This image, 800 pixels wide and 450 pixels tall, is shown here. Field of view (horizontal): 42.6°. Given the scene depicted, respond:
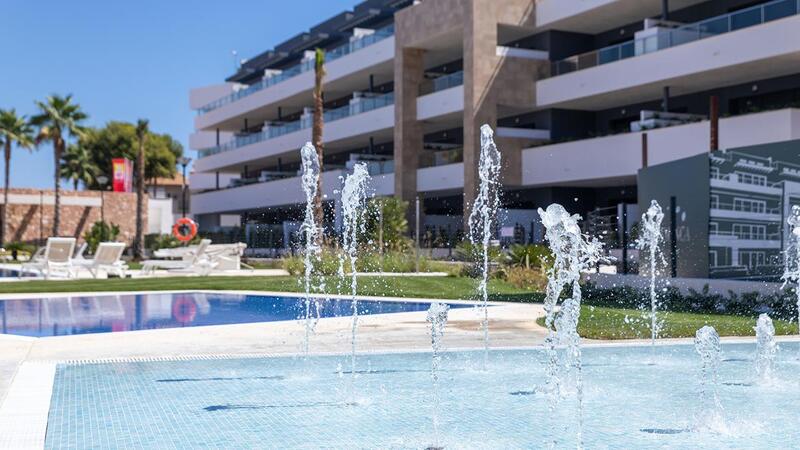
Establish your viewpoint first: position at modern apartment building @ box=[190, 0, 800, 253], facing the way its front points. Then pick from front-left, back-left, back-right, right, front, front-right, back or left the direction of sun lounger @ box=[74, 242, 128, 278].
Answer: front

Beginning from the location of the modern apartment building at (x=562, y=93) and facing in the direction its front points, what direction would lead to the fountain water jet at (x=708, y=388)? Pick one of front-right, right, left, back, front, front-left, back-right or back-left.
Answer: front-left

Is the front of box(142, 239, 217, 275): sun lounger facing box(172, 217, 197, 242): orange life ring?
no

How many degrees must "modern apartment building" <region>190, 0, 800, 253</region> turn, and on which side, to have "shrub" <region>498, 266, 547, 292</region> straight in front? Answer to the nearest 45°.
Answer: approximately 45° to its left

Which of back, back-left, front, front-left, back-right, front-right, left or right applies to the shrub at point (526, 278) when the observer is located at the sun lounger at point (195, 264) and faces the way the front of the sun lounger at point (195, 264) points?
back-left

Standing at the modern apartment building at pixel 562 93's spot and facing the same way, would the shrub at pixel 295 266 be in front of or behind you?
in front

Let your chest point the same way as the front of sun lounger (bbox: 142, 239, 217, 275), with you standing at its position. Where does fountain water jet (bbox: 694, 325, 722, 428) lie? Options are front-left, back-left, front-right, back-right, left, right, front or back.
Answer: left

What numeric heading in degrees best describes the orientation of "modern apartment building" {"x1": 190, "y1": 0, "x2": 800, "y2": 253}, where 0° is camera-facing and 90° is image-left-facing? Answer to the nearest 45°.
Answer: approximately 45°

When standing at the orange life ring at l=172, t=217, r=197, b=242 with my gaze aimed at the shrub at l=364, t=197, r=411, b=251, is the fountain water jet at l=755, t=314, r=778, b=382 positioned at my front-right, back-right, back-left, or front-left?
front-right

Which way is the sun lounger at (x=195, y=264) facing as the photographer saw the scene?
facing to the left of the viewer
